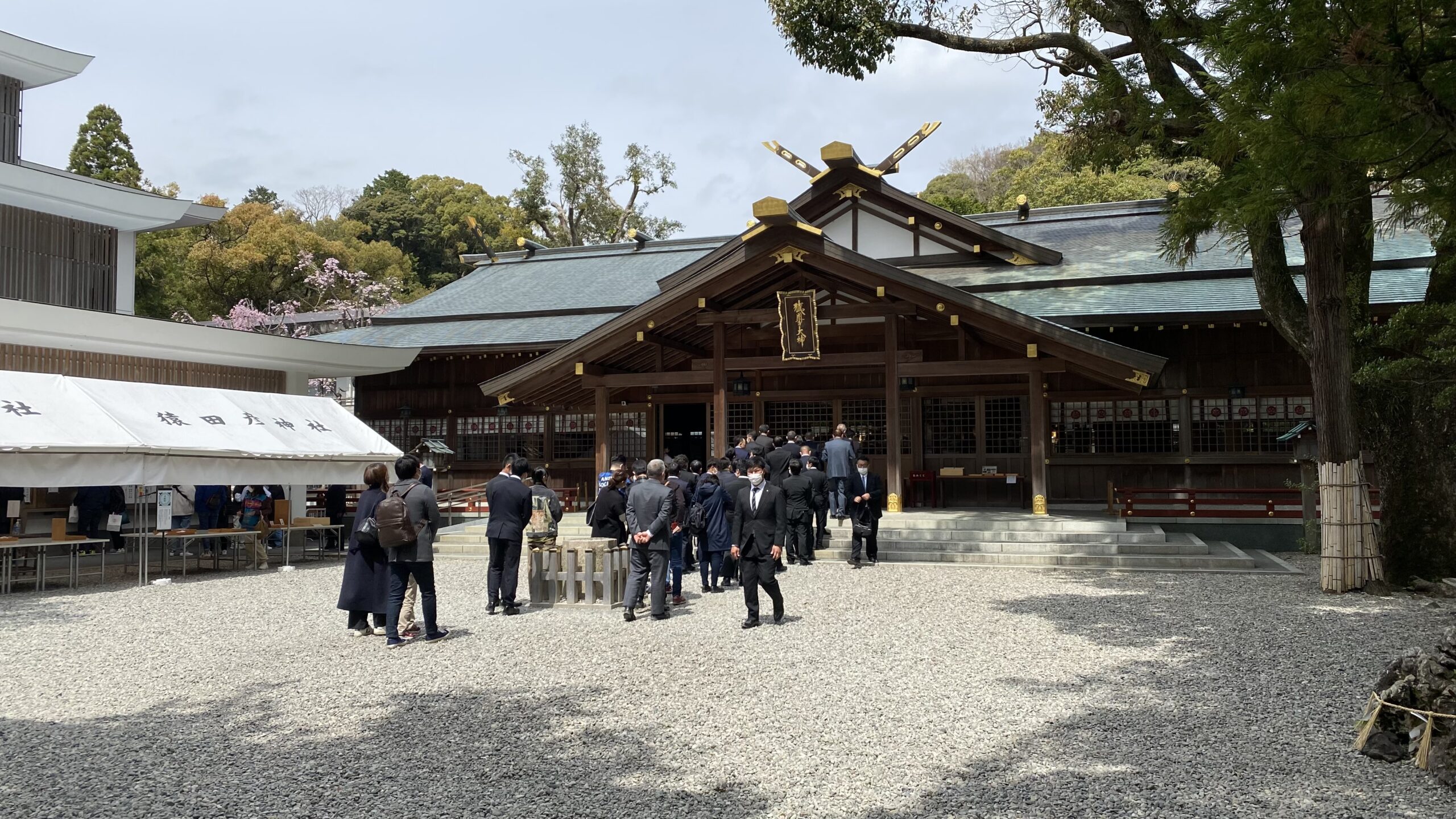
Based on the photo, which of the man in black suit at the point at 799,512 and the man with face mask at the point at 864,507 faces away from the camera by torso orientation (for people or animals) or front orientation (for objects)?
the man in black suit

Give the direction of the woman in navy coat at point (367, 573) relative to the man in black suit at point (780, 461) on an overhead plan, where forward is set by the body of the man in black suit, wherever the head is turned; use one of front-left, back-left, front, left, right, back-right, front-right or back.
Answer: back-left

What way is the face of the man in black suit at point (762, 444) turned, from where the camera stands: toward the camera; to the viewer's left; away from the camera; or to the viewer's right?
away from the camera

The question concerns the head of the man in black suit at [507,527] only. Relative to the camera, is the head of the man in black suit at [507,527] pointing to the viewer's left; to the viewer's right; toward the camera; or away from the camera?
away from the camera

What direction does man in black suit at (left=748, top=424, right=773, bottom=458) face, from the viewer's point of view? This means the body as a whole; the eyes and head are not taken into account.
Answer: away from the camera

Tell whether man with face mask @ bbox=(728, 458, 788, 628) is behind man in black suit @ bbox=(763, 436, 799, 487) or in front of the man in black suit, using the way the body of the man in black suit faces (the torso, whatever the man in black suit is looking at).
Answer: behind

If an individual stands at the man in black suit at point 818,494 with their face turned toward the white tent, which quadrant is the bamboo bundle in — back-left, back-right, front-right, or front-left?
back-left

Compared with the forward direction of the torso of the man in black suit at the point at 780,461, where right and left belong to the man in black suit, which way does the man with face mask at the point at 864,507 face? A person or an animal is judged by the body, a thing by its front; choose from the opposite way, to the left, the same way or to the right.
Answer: the opposite way

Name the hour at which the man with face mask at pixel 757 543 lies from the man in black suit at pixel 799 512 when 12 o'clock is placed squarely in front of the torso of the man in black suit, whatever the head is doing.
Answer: The man with face mask is roughly at 6 o'clock from the man in black suit.

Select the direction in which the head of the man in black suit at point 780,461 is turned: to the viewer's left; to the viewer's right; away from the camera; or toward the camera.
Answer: away from the camera

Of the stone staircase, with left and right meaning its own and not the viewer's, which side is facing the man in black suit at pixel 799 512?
right
